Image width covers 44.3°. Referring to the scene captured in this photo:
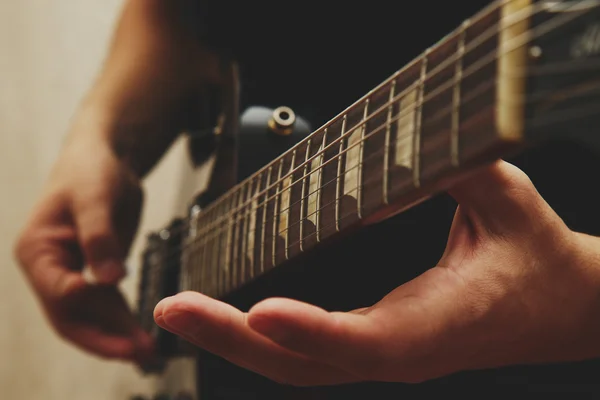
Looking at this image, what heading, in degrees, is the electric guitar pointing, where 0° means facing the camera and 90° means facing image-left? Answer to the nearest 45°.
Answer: approximately 45°
